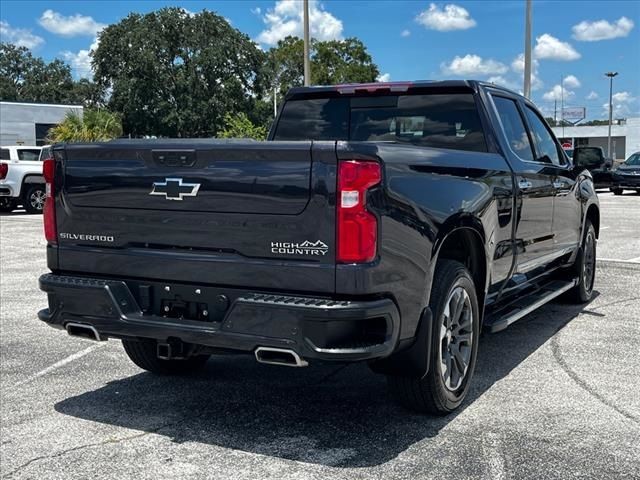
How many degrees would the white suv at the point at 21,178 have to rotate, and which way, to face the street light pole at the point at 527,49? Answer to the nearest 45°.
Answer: approximately 45° to its right

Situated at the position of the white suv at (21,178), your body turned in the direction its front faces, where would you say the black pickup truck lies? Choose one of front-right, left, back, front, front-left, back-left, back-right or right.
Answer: back-right

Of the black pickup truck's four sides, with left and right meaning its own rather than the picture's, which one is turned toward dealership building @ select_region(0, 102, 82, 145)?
left

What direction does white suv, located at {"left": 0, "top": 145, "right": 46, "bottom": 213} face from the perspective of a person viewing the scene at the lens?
facing away from the viewer and to the right of the viewer

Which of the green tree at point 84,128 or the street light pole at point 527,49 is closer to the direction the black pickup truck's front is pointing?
the street light pole

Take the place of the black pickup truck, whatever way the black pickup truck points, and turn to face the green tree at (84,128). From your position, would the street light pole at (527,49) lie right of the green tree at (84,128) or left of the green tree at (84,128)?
right

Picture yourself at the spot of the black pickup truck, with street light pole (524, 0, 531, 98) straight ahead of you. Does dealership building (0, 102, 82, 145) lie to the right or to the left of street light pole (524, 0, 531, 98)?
left

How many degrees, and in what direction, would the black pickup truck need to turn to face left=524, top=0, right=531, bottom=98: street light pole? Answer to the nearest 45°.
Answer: approximately 45° to its left

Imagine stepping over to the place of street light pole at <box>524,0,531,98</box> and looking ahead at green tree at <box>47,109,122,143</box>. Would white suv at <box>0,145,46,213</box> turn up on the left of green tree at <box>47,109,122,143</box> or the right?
left

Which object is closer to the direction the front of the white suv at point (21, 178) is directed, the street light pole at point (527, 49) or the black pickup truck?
the street light pole

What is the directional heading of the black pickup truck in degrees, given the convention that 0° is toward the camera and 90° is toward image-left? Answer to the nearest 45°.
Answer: approximately 225°

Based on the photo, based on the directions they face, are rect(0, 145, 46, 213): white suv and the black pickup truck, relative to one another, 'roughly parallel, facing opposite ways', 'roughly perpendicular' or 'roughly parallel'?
roughly parallel

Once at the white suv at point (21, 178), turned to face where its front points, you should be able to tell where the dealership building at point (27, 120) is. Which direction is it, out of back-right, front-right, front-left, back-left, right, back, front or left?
front-left

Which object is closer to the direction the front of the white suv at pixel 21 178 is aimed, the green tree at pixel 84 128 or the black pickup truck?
the green tree
